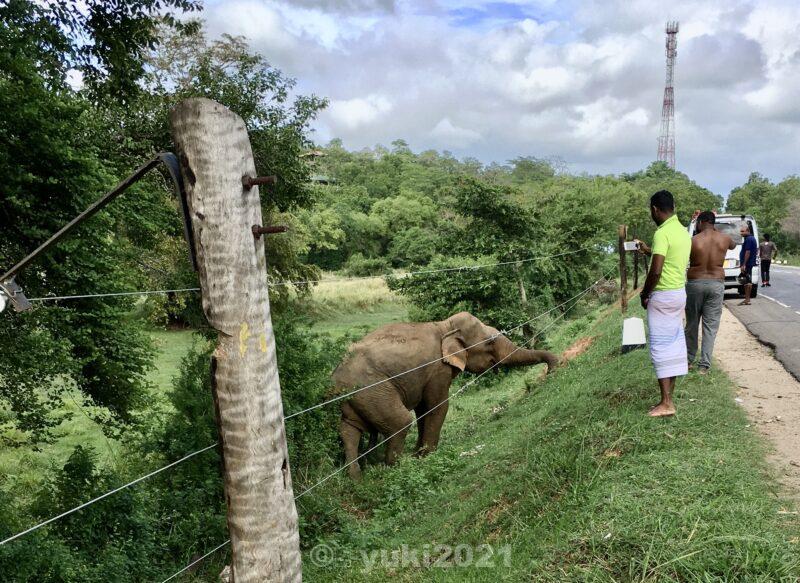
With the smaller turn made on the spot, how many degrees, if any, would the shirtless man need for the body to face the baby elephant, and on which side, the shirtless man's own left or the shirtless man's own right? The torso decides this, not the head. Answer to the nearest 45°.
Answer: approximately 90° to the shirtless man's own left

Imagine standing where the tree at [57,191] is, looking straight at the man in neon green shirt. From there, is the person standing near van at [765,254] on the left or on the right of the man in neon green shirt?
left

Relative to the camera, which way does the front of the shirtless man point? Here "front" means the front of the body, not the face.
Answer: away from the camera

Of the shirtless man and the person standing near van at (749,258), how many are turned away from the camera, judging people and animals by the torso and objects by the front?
1

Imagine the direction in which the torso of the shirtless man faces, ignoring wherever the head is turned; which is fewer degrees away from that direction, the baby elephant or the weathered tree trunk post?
the baby elephant

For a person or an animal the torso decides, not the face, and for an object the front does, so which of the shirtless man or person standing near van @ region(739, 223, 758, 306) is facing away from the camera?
the shirtless man
